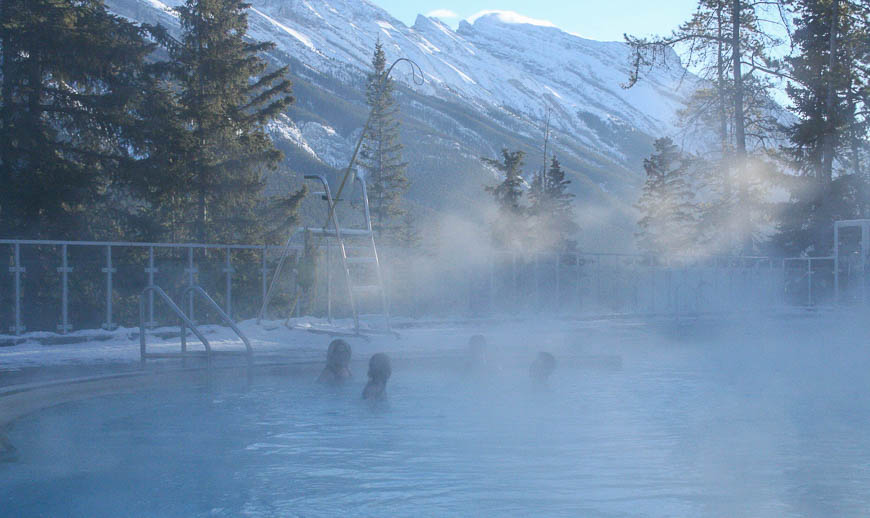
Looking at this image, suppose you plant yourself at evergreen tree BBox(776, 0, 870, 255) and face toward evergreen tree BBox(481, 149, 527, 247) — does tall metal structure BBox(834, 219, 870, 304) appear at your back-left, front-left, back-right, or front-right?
back-left

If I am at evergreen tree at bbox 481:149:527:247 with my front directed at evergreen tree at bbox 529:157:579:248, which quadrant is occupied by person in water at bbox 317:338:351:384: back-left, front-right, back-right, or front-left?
back-right
